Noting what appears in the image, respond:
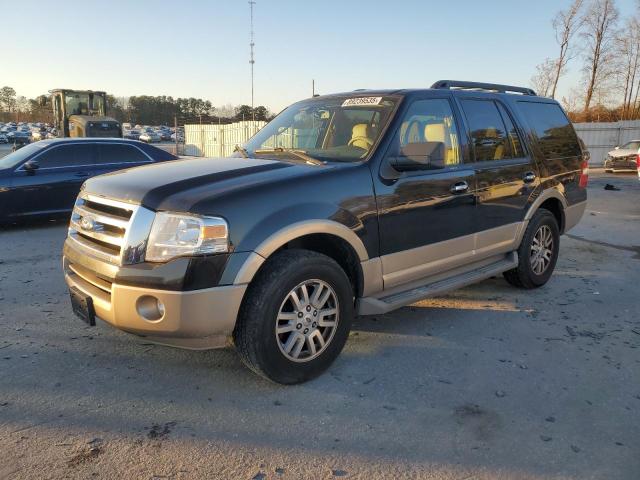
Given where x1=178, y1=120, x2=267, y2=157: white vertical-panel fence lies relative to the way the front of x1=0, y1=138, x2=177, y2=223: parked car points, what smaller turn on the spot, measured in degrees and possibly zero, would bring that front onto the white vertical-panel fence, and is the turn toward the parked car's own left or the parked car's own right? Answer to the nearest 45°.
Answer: approximately 135° to the parked car's own right

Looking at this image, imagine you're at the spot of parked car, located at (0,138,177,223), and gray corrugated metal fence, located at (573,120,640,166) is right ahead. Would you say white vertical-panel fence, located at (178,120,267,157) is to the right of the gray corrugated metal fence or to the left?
left

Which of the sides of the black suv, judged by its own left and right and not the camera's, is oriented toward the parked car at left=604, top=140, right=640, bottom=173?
back

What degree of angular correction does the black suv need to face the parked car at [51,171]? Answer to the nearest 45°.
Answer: approximately 90° to its right

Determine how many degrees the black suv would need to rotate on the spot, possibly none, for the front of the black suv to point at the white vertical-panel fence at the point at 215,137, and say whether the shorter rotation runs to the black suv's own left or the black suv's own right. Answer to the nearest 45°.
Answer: approximately 135° to the black suv's own right

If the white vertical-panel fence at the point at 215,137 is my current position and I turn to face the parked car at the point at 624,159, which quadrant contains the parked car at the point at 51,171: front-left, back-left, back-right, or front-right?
front-right

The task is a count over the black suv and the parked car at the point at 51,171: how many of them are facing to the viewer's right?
0

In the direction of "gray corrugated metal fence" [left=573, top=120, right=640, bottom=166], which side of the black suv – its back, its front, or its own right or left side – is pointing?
back

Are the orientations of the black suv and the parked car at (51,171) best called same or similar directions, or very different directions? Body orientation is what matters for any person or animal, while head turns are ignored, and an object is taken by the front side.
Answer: same or similar directions

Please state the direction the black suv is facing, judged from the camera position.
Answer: facing the viewer and to the left of the viewer

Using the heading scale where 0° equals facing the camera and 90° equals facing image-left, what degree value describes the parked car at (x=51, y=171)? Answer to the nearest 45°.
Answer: approximately 45°
